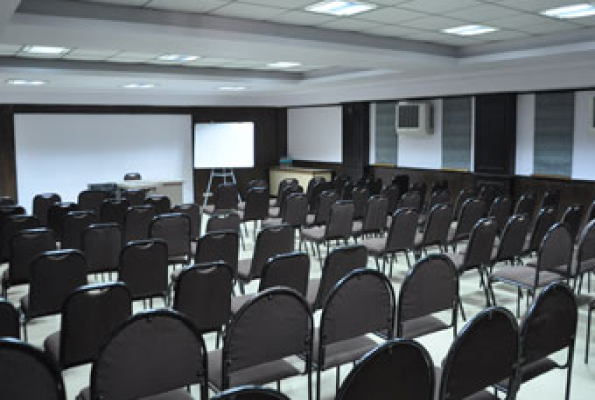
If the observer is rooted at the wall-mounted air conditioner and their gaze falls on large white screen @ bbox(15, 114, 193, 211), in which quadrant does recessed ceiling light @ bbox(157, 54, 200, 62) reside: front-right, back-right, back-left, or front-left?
front-left

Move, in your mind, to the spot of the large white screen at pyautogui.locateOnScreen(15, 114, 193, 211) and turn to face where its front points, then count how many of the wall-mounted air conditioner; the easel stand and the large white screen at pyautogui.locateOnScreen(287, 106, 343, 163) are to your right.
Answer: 0

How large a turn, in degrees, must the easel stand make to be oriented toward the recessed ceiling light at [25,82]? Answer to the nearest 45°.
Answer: approximately 45° to its right

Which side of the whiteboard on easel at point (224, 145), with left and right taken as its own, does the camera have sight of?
front

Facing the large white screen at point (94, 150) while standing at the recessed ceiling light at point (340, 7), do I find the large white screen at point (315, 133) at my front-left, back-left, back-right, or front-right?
front-right

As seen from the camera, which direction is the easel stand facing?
toward the camera

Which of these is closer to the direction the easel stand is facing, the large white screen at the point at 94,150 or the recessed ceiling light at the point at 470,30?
the recessed ceiling light

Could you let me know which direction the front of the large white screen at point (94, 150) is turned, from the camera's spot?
facing the viewer

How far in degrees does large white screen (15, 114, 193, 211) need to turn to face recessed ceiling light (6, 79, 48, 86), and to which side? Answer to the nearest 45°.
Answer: approximately 45° to its right

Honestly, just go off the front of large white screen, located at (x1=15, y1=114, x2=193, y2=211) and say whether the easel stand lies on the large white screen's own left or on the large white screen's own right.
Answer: on the large white screen's own left

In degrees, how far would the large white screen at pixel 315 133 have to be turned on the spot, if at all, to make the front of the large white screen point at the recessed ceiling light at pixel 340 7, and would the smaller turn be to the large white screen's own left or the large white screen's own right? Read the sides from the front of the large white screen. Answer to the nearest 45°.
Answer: approximately 45° to the large white screen's own left

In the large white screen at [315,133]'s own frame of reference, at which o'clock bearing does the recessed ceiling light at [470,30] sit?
The recessed ceiling light is roughly at 10 o'clock from the large white screen.

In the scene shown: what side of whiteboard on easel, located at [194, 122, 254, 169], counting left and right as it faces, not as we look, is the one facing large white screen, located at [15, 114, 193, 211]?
right

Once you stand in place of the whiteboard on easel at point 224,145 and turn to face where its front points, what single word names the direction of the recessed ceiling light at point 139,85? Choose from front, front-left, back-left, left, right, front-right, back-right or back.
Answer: front-right

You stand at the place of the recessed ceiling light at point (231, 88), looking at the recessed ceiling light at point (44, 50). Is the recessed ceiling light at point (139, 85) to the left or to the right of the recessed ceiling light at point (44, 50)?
right

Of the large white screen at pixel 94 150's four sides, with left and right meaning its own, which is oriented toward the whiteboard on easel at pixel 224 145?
left
